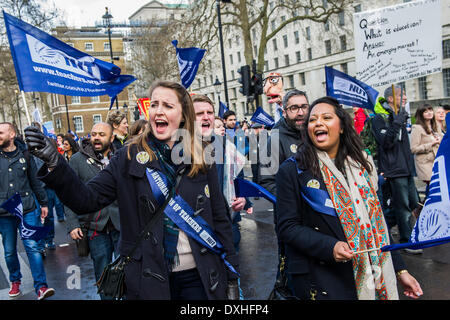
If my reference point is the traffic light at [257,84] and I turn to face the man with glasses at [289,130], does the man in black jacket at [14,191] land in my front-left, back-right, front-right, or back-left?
front-right

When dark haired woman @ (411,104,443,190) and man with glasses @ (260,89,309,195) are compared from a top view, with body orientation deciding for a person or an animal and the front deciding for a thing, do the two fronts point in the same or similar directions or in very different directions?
same or similar directions

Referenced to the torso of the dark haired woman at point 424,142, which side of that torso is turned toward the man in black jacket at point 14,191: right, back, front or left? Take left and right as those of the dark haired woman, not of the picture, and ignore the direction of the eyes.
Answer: right

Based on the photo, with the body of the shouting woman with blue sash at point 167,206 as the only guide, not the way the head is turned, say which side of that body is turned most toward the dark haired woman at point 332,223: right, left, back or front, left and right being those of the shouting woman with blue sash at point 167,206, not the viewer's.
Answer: left

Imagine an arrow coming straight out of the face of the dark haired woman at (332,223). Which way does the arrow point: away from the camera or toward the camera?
toward the camera

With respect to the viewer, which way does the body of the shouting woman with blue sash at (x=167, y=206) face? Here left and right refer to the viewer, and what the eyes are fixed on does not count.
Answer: facing the viewer

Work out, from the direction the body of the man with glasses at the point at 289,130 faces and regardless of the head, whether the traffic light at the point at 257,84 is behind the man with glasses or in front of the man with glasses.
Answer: behind

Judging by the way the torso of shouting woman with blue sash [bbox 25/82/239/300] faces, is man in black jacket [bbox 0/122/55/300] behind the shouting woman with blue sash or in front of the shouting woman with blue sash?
behind

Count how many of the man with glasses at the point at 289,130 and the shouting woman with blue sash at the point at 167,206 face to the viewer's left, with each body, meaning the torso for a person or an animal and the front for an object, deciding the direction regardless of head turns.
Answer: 0

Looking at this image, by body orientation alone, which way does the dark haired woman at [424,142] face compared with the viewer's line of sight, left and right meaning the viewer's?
facing the viewer and to the right of the viewer

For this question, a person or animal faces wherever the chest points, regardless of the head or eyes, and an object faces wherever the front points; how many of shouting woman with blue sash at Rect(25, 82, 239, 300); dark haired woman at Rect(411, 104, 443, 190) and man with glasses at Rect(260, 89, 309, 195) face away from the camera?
0

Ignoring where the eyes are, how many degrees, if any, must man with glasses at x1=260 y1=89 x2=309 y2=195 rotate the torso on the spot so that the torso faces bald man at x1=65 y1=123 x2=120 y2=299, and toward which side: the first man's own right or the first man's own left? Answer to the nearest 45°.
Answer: approximately 135° to the first man's own right

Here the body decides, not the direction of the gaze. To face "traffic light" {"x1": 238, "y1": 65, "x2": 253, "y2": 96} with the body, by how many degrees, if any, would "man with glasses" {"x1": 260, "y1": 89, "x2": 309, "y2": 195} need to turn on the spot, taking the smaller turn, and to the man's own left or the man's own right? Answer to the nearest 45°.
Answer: approximately 135° to the man's own left

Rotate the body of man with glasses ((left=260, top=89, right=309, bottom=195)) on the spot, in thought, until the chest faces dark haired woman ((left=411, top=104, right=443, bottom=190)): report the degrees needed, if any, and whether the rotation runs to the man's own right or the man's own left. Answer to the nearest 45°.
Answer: approximately 90° to the man's own left

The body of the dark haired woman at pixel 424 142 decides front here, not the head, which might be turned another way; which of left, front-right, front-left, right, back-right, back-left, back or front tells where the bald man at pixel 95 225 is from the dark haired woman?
right
